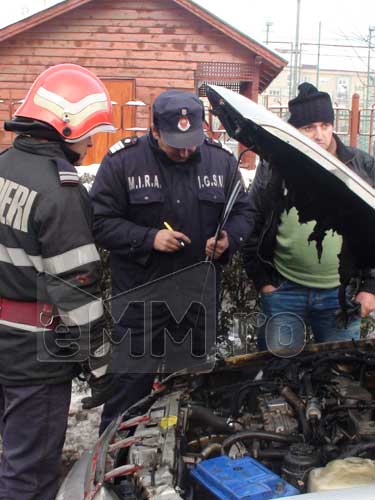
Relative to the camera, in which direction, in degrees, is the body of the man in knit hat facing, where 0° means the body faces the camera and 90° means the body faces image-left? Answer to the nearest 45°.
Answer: approximately 0°

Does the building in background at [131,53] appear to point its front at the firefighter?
yes

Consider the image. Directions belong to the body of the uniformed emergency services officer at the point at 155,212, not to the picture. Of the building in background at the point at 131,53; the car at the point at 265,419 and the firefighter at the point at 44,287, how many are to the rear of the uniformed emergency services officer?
1

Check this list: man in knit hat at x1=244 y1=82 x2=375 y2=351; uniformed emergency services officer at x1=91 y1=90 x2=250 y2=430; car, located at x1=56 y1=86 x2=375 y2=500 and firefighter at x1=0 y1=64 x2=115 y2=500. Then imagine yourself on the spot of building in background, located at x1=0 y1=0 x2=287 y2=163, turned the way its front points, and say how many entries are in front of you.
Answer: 4
